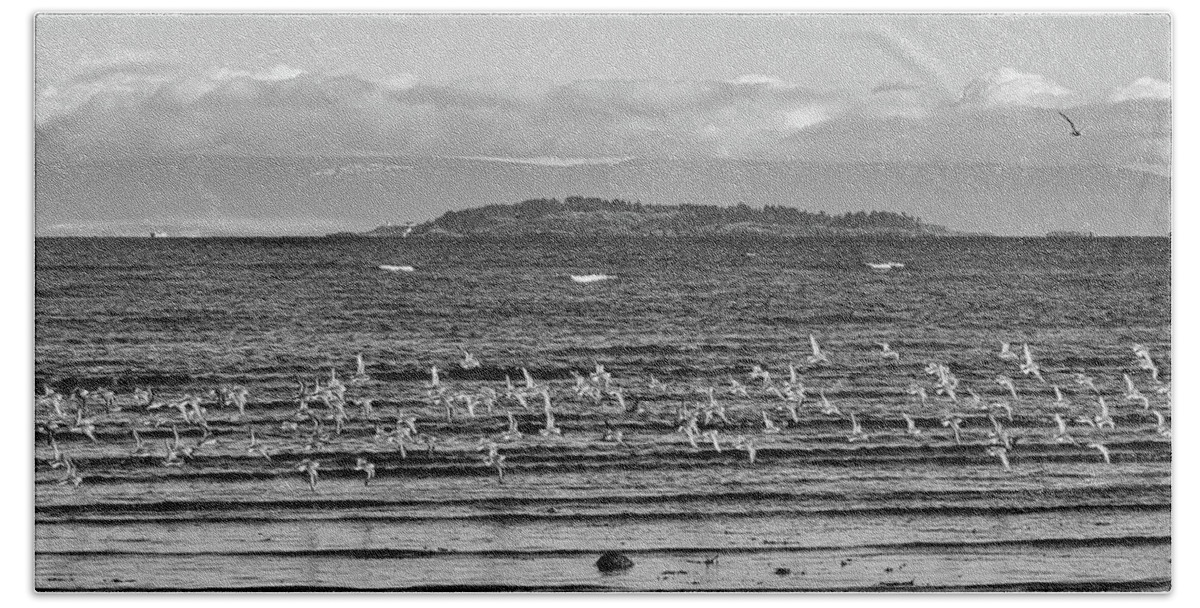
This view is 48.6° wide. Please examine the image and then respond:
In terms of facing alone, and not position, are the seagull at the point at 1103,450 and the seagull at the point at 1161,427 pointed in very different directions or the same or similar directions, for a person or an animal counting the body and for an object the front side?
same or similar directions

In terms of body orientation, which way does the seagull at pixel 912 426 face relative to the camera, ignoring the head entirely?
to the viewer's right

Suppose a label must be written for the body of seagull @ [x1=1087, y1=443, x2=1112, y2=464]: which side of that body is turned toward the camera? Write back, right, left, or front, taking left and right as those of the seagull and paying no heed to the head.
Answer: right

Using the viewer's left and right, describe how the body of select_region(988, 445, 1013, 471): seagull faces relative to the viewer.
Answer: facing to the right of the viewer
